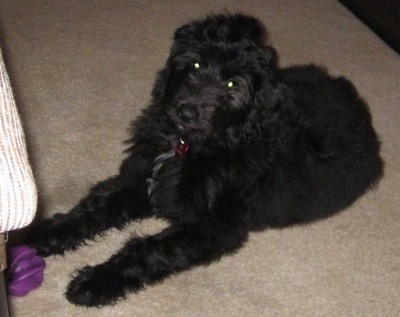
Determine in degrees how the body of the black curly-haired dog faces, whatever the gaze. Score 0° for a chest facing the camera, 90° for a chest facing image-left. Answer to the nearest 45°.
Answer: approximately 45°

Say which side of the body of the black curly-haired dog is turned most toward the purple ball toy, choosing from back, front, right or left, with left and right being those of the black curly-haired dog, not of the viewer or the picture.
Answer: front

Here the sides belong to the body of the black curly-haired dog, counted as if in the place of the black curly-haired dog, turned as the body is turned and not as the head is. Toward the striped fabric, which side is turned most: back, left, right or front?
front
